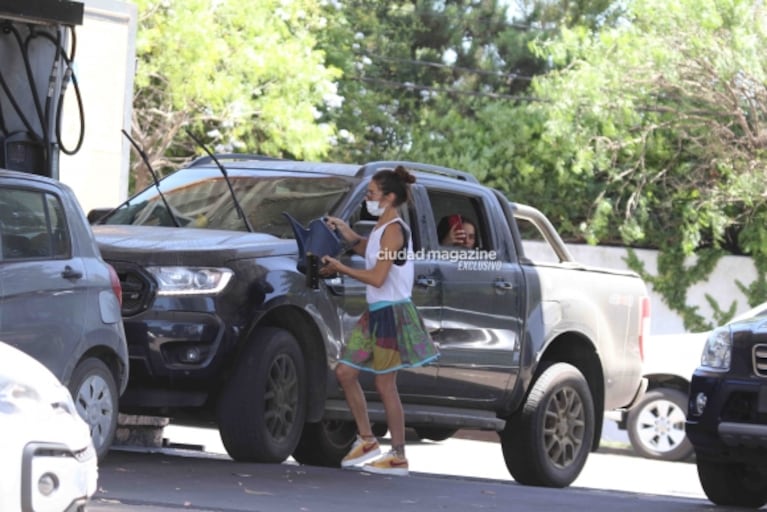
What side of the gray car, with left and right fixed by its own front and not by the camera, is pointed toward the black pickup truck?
back

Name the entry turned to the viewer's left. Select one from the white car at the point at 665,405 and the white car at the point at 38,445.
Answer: the white car at the point at 665,405

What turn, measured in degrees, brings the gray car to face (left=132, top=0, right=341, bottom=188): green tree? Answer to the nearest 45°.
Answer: approximately 135° to its right

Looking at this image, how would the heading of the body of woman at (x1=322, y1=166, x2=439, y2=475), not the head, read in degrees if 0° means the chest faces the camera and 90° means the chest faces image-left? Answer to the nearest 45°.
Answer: approximately 90°

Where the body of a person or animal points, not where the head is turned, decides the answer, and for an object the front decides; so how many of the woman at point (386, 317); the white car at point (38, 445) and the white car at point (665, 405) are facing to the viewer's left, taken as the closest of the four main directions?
2

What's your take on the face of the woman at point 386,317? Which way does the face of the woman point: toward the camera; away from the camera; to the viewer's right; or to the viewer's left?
to the viewer's left

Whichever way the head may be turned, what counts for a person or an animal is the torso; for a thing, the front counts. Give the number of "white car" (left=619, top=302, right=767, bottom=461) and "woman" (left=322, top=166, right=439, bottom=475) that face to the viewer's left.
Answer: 2

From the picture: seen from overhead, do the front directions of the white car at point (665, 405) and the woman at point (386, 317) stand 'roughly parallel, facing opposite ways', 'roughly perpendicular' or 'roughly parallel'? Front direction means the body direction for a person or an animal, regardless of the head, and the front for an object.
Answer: roughly parallel

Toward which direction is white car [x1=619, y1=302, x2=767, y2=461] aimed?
to the viewer's left

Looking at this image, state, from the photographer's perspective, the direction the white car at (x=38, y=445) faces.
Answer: facing the viewer and to the right of the viewer

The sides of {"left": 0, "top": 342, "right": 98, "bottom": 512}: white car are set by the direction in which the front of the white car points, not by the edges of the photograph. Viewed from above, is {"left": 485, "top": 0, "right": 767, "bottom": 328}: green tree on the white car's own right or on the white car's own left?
on the white car's own left

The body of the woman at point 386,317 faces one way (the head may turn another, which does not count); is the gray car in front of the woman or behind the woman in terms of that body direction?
in front
